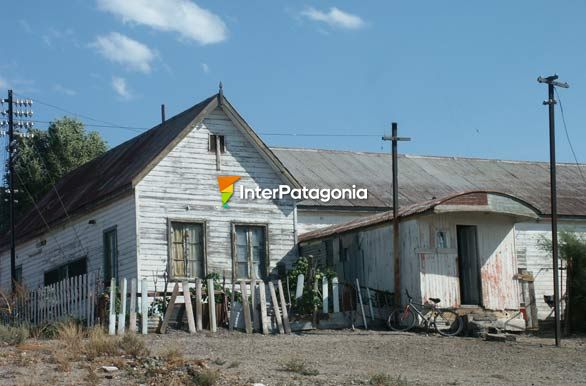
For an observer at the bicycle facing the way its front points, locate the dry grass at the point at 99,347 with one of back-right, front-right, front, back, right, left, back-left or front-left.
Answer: front-left

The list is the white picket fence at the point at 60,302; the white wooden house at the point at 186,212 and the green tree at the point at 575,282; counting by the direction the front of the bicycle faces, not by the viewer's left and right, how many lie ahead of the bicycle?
2

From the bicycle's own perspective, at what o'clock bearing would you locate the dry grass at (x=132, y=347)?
The dry grass is roughly at 10 o'clock from the bicycle.

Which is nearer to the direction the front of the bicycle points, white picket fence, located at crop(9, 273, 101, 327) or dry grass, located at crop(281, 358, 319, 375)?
the white picket fence

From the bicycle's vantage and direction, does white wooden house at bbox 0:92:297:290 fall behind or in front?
in front

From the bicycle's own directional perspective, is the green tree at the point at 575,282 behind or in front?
behind

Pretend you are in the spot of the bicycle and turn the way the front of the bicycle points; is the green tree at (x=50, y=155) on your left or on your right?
on your right

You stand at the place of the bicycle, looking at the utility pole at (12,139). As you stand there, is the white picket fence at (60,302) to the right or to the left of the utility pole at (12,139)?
left

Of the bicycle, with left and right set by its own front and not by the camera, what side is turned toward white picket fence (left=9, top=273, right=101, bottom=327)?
front

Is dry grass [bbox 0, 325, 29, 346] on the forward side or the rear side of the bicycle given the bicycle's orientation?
on the forward side

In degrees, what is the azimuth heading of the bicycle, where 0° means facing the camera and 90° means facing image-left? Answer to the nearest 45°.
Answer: approximately 90°

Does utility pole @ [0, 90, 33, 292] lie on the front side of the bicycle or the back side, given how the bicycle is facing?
on the front side
